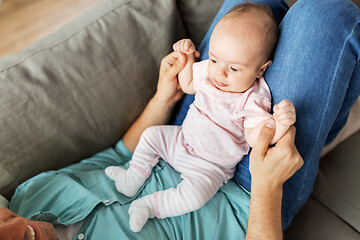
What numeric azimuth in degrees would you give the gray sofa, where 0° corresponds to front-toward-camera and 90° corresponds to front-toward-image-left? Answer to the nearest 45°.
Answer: approximately 315°

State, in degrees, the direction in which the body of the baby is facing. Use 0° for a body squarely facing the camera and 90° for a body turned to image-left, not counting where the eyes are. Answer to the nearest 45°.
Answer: approximately 45°

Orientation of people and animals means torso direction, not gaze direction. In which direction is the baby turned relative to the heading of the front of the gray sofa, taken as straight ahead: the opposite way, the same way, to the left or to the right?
to the right
